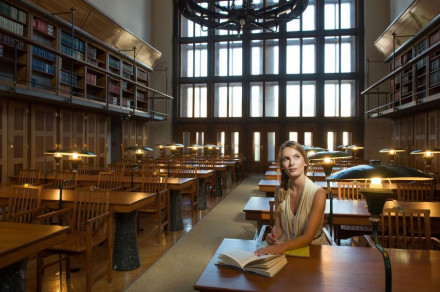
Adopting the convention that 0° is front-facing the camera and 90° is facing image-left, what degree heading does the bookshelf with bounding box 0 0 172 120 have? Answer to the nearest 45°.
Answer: approximately 315°

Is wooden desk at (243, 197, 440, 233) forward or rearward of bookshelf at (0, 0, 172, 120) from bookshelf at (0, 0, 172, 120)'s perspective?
forward

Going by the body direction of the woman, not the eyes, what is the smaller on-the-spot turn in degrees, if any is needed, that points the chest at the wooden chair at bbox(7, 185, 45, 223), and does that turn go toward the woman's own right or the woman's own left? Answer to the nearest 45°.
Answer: approximately 45° to the woman's own right

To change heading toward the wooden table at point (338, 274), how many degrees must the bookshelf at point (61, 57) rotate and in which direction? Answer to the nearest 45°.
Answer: approximately 45° to its right

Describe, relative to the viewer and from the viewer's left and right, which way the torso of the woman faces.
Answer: facing the viewer and to the left of the viewer

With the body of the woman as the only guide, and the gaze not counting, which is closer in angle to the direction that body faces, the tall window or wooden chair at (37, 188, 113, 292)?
the wooden chair

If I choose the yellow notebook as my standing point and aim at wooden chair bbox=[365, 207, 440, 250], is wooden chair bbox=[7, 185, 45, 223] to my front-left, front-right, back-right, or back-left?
back-left

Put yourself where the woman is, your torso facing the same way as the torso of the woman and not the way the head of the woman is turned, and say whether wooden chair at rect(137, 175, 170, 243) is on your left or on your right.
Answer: on your right

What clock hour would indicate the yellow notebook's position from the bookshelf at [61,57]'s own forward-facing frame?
The yellow notebook is roughly at 1 o'clock from the bookshelf.

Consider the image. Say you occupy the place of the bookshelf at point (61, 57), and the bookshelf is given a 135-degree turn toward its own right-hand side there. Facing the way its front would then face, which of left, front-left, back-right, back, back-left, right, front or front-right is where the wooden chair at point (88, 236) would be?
left

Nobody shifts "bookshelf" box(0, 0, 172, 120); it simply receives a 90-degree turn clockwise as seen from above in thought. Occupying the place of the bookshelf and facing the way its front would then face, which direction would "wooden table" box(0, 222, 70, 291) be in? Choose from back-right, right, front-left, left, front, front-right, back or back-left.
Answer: front-left

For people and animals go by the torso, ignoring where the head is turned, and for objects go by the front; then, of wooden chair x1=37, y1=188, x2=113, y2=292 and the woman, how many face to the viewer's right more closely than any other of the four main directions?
0

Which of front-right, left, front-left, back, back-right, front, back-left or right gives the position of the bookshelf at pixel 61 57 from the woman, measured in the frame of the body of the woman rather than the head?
right
